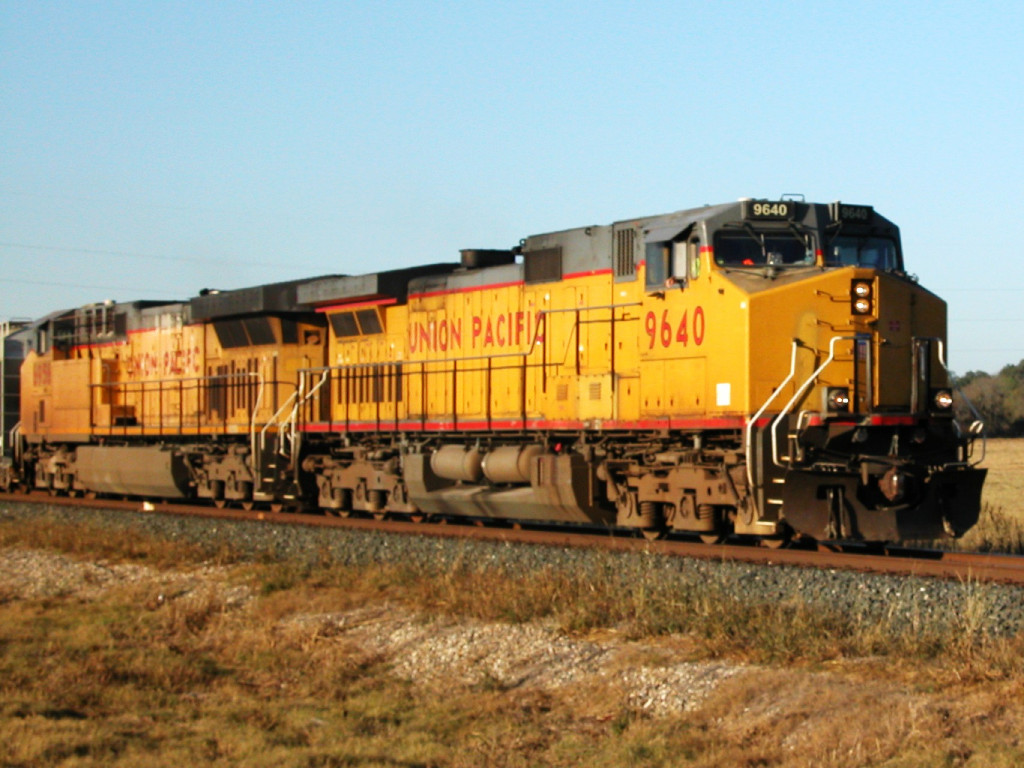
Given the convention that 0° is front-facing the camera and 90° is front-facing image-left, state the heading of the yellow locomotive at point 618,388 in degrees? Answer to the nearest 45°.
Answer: approximately 315°
